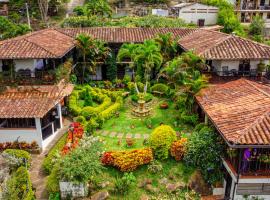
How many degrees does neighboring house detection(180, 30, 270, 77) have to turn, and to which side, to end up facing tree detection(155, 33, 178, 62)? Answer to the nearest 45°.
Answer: approximately 135° to its right

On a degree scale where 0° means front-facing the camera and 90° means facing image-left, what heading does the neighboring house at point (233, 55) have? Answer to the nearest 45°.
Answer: approximately 0°

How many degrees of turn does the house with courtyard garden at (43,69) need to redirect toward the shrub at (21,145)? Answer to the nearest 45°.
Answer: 0° — it already faces it

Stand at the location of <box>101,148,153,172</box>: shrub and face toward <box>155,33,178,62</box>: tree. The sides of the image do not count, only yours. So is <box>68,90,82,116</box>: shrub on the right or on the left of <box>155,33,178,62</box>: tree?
left

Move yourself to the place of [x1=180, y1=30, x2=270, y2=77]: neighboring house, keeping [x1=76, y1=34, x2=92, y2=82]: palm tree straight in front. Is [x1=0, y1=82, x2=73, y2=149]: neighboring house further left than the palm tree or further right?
left

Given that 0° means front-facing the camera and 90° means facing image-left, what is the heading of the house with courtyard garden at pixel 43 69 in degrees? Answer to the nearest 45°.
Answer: approximately 0°

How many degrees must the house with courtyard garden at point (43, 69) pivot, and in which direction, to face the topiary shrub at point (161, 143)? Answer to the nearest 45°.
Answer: approximately 45° to its left
